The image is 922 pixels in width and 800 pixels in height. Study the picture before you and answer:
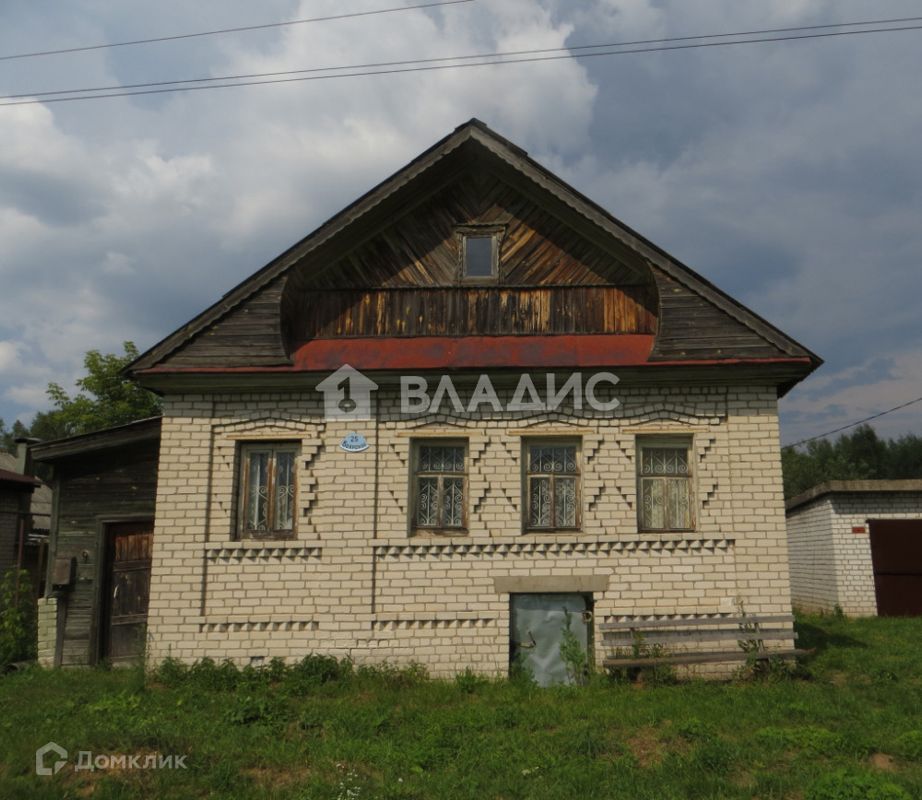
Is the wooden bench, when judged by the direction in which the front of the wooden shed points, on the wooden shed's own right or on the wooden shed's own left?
on the wooden shed's own left

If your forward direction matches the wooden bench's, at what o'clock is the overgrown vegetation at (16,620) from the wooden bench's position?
The overgrown vegetation is roughly at 3 o'clock from the wooden bench.

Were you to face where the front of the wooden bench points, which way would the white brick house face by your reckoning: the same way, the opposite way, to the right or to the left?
the same way

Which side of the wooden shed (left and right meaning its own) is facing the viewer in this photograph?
front

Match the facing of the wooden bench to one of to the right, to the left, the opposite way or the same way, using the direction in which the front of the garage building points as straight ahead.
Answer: the same way

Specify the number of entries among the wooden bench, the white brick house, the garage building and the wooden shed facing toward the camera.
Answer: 4

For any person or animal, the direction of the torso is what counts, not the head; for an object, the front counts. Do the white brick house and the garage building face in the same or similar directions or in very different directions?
same or similar directions

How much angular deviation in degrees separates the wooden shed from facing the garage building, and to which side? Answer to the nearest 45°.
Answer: approximately 90° to its left

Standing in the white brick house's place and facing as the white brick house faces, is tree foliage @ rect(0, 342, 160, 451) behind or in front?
behind

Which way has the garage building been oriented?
toward the camera

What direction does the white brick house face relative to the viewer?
toward the camera

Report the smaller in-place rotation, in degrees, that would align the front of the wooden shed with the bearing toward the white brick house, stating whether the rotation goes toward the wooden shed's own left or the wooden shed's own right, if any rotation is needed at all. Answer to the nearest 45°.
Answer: approximately 45° to the wooden shed's own left

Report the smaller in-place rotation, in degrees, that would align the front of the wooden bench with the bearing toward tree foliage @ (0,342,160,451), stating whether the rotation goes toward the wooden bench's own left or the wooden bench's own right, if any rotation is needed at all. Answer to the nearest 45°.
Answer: approximately 135° to the wooden bench's own right

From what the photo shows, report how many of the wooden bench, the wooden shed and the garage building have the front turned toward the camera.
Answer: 3

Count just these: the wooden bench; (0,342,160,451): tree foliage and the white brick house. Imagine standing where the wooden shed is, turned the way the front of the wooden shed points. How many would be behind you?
1
